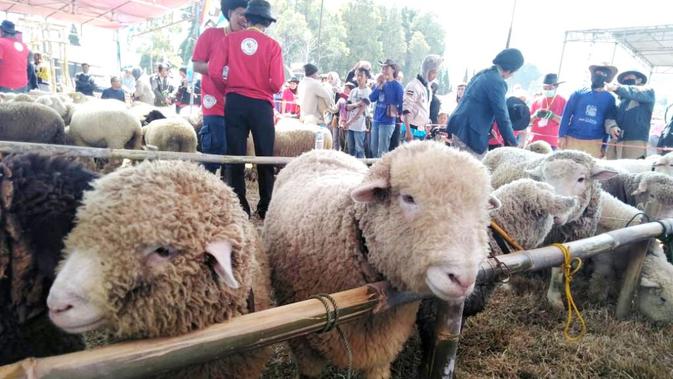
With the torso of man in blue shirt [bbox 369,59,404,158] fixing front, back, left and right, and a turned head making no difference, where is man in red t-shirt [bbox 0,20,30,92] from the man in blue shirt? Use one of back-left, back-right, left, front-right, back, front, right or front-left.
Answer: front-right

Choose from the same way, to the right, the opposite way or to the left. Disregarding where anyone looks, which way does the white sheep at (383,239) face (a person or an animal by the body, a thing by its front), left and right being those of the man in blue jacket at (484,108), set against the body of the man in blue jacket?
to the right

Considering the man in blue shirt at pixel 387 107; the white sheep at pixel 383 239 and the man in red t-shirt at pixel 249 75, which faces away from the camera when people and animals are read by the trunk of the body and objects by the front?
the man in red t-shirt

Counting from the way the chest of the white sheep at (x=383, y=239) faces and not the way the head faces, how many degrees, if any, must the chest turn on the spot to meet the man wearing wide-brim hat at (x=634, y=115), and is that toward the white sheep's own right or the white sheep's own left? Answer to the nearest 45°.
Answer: approximately 90° to the white sheep's own left

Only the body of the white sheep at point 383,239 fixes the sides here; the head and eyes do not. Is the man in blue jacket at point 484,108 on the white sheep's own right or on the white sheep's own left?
on the white sheep's own left

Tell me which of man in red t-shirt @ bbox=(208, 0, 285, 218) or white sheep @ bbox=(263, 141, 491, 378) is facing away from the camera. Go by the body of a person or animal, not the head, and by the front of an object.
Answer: the man in red t-shirt

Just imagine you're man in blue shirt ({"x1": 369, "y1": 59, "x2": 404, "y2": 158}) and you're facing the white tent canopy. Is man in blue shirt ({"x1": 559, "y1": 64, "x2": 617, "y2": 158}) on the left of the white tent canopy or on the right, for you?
right

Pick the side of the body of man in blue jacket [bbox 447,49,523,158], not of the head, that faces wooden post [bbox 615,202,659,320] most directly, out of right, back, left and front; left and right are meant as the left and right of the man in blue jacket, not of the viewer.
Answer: right

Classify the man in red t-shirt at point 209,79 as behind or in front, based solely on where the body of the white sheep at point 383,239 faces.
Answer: behind

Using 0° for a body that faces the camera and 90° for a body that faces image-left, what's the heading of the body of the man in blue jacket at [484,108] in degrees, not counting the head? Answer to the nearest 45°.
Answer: approximately 225°

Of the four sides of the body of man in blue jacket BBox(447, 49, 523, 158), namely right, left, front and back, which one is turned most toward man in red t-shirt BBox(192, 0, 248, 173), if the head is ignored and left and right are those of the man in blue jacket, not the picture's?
back

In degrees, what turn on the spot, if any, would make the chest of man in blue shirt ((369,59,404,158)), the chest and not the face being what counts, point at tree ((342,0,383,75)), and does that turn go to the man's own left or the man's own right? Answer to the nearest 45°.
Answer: approximately 135° to the man's own right

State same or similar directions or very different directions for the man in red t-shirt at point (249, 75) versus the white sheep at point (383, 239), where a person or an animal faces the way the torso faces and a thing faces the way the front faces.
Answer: very different directions

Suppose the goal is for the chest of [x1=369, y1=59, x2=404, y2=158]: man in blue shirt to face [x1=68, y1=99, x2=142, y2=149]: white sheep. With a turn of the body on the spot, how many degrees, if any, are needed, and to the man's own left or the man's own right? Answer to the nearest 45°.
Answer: approximately 45° to the man's own right
